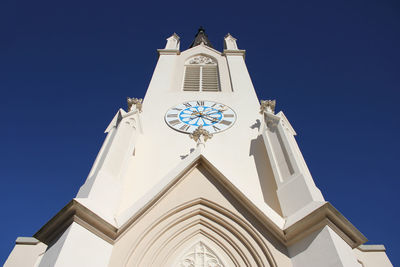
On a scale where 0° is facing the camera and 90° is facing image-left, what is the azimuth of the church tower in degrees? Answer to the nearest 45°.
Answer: approximately 0°
